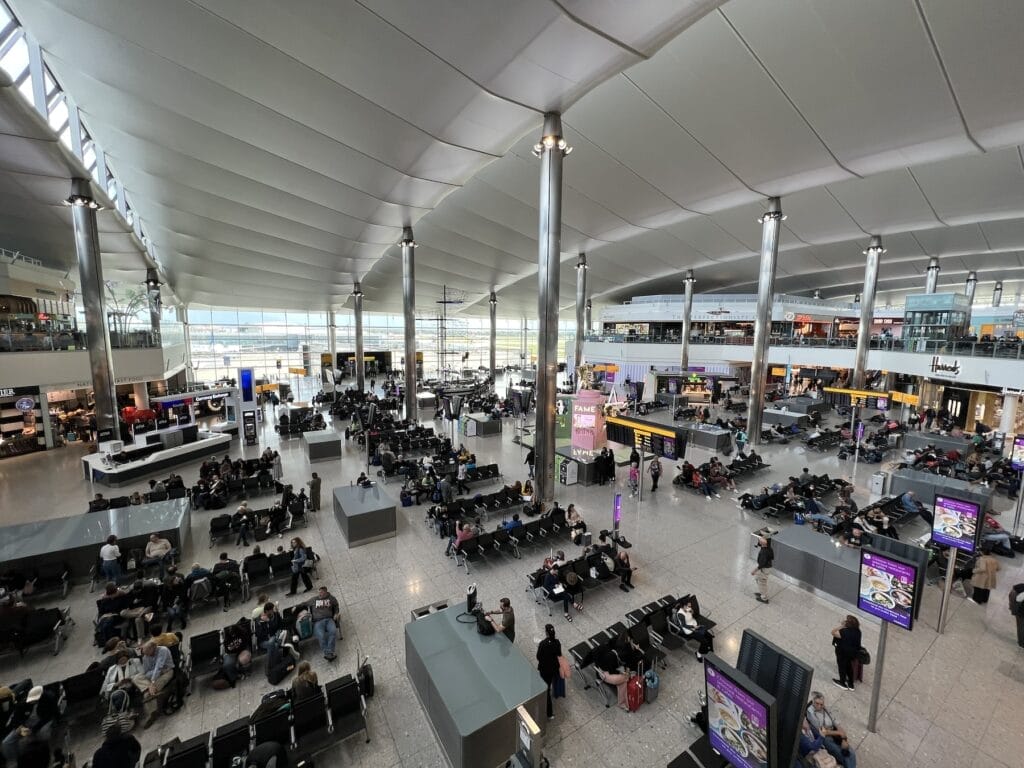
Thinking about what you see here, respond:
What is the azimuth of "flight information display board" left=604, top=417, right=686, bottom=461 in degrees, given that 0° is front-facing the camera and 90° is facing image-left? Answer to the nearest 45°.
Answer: approximately 45°

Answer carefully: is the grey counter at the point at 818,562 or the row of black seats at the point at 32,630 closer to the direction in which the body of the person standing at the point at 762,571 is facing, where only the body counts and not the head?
the row of black seats

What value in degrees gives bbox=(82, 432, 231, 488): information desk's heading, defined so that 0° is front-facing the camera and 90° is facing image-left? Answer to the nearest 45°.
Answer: approximately 315°

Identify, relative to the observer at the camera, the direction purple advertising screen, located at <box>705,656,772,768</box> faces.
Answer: facing the viewer and to the left of the viewer

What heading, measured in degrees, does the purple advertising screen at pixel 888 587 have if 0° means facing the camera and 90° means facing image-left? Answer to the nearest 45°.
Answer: approximately 45°

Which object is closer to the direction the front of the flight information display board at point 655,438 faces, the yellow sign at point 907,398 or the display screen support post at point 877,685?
the display screen support post

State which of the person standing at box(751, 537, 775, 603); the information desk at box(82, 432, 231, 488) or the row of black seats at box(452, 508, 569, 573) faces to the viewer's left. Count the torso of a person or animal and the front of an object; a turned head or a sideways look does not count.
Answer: the person standing

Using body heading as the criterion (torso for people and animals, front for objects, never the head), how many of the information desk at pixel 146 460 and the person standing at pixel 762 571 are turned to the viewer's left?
1

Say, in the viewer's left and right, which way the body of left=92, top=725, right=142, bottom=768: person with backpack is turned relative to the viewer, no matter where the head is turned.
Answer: facing away from the viewer and to the left of the viewer

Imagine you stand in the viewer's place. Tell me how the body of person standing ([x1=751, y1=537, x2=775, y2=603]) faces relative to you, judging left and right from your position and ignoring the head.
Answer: facing to the left of the viewer

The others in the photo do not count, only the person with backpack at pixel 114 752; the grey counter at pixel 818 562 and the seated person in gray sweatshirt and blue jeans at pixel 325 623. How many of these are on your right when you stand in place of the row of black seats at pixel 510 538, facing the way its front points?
2

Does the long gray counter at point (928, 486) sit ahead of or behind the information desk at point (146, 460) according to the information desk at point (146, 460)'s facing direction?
ahead

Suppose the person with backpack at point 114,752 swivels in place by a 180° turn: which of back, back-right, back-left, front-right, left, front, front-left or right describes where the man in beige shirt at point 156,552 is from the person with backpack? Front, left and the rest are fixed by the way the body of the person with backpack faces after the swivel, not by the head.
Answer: back-left

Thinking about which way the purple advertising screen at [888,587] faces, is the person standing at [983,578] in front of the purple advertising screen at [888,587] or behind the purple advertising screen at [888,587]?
behind
